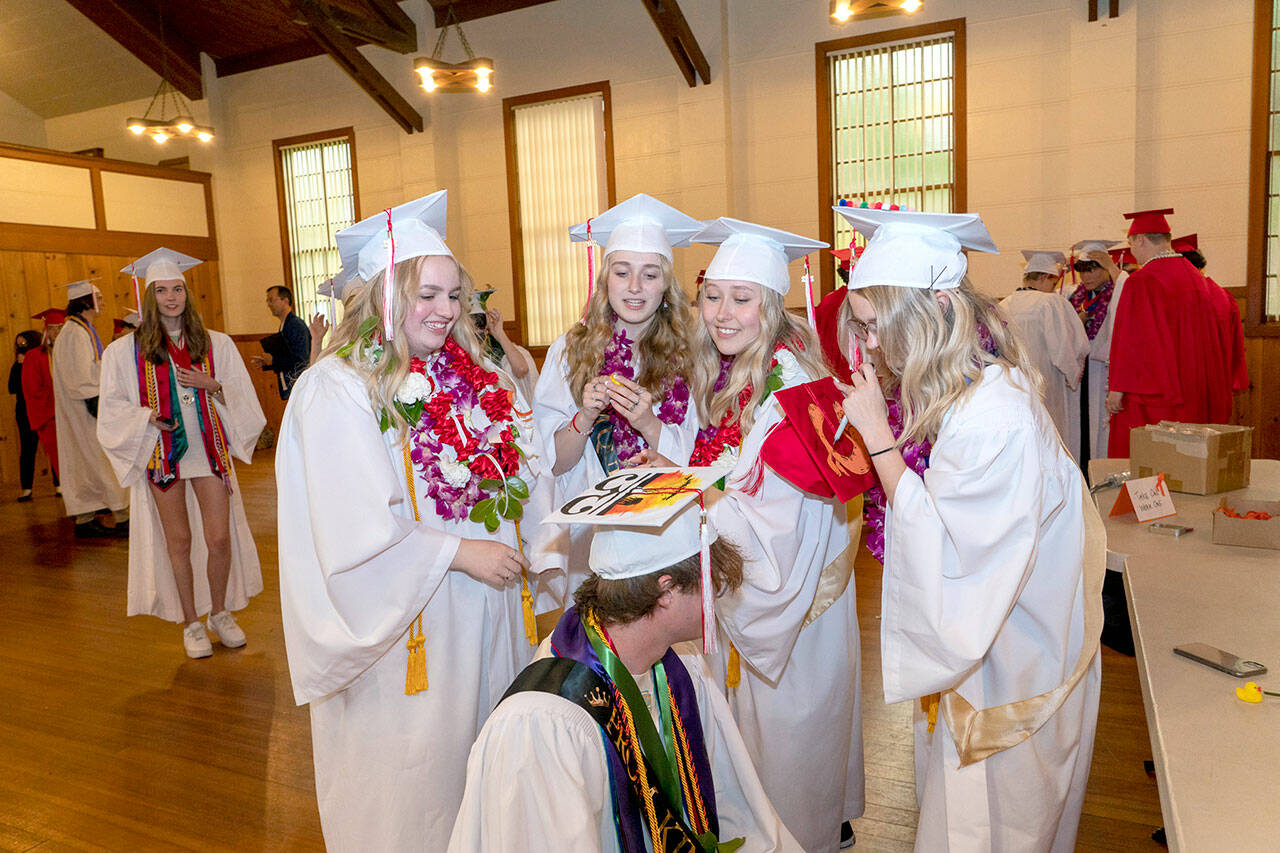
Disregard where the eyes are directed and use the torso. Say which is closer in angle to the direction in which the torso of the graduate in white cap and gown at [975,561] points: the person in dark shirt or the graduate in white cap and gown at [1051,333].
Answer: the person in dark shirt

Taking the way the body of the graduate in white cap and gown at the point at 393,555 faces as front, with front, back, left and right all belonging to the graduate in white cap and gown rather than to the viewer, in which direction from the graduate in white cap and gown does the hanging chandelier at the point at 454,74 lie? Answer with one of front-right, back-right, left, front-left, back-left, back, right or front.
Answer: back-left

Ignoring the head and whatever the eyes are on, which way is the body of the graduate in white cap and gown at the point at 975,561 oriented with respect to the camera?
to the viewer's left

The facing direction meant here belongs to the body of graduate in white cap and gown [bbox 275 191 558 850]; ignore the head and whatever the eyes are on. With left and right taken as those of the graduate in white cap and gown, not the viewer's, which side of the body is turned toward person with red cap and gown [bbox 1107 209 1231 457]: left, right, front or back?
left

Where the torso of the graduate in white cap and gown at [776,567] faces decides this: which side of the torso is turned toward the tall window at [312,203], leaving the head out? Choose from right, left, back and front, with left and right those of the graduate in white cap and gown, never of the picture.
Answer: right

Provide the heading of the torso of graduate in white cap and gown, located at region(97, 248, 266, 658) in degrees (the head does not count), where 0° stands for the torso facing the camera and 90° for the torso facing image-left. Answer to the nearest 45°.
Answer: approximately 0°

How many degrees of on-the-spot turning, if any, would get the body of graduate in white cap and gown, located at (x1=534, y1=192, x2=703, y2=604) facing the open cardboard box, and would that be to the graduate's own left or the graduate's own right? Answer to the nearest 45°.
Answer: approximately 90° to the graduate's own left

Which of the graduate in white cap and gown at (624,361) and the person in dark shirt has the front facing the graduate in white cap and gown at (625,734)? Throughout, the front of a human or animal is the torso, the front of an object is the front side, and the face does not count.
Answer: the graduate in white cap and gown at (624,361)
